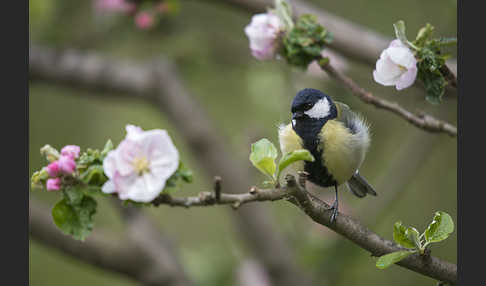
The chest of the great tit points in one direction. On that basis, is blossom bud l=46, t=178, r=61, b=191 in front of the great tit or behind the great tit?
in front

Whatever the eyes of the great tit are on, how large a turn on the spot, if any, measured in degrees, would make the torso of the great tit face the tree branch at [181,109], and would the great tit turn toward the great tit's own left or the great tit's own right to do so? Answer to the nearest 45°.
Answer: approximately 90° to the great tit's own right

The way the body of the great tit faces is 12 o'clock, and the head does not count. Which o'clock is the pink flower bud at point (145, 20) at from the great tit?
The pink flower bud is roughly at 3 o'clock from the great tit.

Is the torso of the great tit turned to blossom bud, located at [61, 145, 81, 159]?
yes

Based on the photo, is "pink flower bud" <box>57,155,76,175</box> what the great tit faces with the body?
yes

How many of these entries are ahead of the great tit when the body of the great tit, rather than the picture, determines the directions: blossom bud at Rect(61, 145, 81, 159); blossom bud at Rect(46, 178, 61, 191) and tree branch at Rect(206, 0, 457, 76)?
2

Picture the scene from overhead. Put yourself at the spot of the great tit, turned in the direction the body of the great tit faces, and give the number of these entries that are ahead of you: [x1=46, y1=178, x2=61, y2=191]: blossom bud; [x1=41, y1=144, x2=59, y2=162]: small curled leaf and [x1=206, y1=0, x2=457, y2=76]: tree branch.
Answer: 2

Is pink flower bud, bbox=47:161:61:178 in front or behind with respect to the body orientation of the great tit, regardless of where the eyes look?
in front

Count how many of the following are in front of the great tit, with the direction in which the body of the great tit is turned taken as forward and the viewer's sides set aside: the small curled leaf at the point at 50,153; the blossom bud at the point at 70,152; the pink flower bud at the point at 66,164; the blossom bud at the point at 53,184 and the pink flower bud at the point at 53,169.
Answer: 5

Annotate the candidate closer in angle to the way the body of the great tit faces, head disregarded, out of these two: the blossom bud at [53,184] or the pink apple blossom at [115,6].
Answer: the blossom bud

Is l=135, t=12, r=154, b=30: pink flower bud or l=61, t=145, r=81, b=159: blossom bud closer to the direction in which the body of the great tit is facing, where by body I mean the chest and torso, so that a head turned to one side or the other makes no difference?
the blossom bud

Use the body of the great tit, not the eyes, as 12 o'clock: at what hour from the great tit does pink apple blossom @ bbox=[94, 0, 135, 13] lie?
The pink apple blossom is roughly at 3 o'clock from the great tit.

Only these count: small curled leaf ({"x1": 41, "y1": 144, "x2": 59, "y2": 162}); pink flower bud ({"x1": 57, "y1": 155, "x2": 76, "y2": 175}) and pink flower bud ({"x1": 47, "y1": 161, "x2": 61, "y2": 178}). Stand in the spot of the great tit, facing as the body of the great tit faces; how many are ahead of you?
3
